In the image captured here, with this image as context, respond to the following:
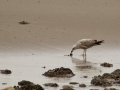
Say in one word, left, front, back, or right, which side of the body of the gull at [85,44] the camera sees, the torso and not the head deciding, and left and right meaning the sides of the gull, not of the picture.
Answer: left

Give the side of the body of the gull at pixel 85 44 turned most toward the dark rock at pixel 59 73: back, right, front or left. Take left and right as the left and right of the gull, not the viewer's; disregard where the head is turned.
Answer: left

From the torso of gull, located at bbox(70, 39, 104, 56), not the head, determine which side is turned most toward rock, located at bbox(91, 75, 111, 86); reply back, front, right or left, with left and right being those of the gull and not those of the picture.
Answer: left

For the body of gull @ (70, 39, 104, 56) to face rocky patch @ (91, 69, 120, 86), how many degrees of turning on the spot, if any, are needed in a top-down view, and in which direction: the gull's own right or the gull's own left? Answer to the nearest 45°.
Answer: approximately 90° to the gull's own left
